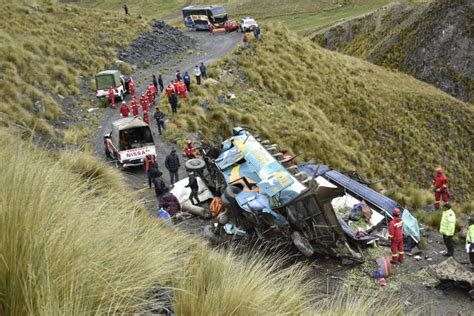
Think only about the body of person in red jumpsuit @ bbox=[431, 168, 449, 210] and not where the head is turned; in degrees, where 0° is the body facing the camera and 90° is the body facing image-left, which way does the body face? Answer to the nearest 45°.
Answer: approximately 45°

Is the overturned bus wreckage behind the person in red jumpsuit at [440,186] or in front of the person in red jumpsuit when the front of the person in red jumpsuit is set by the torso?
in front

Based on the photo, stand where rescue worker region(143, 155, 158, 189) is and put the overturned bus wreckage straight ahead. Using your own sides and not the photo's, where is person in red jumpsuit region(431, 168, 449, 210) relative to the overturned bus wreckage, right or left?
left

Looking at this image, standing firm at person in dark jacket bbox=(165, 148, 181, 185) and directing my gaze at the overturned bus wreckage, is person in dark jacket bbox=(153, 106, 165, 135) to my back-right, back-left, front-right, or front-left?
back-left

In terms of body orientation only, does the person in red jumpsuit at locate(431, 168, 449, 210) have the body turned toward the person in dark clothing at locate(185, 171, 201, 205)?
no

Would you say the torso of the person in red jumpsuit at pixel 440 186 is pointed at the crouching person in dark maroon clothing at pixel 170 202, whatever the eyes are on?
no

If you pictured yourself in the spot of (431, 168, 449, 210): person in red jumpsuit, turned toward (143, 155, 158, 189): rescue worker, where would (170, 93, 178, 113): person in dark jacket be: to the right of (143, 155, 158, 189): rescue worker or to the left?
right
